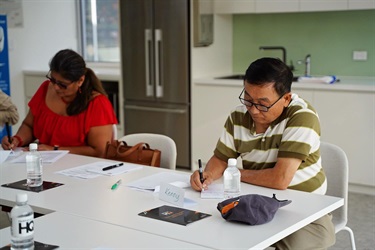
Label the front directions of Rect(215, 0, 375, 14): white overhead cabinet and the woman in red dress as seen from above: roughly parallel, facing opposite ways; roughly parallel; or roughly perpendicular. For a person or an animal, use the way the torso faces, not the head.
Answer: roughly parallel

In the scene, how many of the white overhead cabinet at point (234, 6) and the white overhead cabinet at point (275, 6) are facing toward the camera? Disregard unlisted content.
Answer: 2

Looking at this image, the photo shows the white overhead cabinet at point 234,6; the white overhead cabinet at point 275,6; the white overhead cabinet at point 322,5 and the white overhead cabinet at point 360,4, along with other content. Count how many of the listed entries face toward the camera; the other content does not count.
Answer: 4

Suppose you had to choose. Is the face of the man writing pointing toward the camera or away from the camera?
toward the camera

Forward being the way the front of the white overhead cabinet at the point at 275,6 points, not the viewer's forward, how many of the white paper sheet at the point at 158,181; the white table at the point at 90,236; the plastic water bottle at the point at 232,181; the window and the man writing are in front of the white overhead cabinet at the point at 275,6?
4

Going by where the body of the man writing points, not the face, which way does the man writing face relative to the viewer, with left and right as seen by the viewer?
facing the viewer and to the left of the viewer

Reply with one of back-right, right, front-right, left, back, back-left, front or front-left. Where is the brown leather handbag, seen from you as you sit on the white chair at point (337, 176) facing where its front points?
front-right

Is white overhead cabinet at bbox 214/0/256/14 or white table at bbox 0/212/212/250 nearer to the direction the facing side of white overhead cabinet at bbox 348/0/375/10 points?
the white table

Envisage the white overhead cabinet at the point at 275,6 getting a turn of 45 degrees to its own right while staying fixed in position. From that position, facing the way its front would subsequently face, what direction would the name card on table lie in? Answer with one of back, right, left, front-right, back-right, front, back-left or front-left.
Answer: front-left

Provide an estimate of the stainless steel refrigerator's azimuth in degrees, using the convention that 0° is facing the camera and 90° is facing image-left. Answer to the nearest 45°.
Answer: approximately 0°

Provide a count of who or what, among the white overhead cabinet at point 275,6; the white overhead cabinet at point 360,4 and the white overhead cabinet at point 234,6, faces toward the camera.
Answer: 3

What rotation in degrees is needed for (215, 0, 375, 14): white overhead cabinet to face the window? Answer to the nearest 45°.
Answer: approximately 135° to its right

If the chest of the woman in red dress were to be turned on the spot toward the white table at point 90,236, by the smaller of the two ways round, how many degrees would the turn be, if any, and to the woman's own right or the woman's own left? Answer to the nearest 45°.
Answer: approximately 45° to the woman's own left

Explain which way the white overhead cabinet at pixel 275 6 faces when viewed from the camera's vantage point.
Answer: facing the viewer

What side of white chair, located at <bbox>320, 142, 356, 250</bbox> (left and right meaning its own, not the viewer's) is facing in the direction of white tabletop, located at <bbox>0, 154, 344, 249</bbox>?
front

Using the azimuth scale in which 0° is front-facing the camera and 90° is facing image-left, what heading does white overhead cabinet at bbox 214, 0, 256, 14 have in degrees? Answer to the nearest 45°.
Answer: approximately 0°
